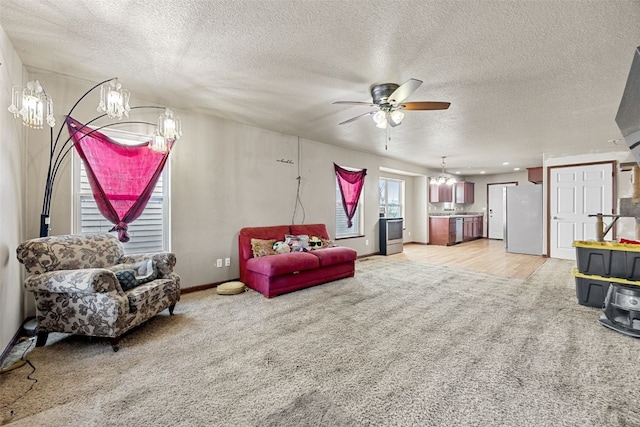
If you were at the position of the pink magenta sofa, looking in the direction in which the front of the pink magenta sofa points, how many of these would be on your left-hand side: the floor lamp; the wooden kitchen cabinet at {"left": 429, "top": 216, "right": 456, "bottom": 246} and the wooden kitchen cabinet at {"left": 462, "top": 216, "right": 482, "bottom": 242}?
2

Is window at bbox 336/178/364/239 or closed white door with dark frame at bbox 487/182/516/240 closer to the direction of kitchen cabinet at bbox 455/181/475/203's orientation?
the window

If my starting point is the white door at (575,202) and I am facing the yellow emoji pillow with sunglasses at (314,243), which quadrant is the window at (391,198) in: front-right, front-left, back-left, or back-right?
front-right

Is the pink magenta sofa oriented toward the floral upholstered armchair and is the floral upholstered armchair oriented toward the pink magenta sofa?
no

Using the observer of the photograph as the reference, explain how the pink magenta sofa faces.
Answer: facing the viewer and to the right of the viewer

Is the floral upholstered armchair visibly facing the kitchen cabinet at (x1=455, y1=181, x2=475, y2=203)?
no

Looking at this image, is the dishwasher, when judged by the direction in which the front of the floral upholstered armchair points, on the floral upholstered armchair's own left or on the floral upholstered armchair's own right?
on the floral upholstered armchair's own left

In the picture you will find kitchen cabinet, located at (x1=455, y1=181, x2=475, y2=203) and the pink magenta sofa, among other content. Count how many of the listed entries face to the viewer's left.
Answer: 0

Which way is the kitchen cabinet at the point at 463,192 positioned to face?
toward the camera

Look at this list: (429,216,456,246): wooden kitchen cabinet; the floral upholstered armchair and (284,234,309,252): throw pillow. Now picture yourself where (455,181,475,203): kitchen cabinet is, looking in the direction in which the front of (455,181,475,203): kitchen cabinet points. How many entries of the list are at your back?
0

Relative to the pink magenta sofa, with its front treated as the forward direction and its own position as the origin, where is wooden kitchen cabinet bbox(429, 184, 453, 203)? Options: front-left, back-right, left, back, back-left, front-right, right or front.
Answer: left

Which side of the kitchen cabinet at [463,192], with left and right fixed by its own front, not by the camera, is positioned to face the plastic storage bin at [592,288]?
front

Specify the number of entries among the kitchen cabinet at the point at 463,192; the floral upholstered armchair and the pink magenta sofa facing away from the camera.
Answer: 0

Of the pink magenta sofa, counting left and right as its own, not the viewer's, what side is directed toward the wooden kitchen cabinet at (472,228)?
left

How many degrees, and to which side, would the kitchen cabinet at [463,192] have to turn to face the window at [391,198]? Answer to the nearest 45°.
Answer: approximately 45° to its right
